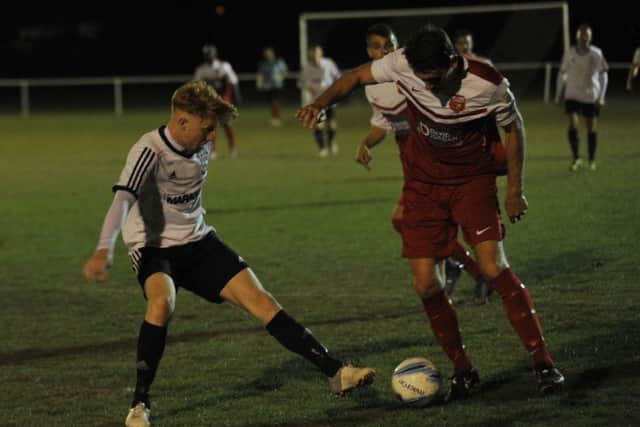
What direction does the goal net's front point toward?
toward the camera

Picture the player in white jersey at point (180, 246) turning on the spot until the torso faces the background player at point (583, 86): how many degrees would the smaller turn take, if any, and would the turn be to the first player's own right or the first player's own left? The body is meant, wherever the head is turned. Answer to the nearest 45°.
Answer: approximately 90° to the first player's own left

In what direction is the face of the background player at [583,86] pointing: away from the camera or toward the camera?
toward the camera

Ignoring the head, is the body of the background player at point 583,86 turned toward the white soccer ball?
yes

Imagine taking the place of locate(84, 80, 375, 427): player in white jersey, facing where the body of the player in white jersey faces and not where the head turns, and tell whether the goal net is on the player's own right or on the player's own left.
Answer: on the player's own left

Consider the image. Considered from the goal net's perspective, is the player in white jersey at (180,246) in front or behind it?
in front

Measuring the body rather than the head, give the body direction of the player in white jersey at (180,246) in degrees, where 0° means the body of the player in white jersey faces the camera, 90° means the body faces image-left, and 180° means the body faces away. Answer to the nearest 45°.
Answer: approximately 315°

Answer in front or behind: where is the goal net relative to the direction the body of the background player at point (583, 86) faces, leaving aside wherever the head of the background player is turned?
behind

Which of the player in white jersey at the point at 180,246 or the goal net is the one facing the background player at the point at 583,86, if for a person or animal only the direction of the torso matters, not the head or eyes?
the goal net

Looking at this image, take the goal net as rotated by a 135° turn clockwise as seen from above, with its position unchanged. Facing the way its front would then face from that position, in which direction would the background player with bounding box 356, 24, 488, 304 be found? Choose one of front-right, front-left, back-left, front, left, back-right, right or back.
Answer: back-left

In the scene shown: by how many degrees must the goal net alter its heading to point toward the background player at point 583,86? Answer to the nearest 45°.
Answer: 0° — it already faces them
